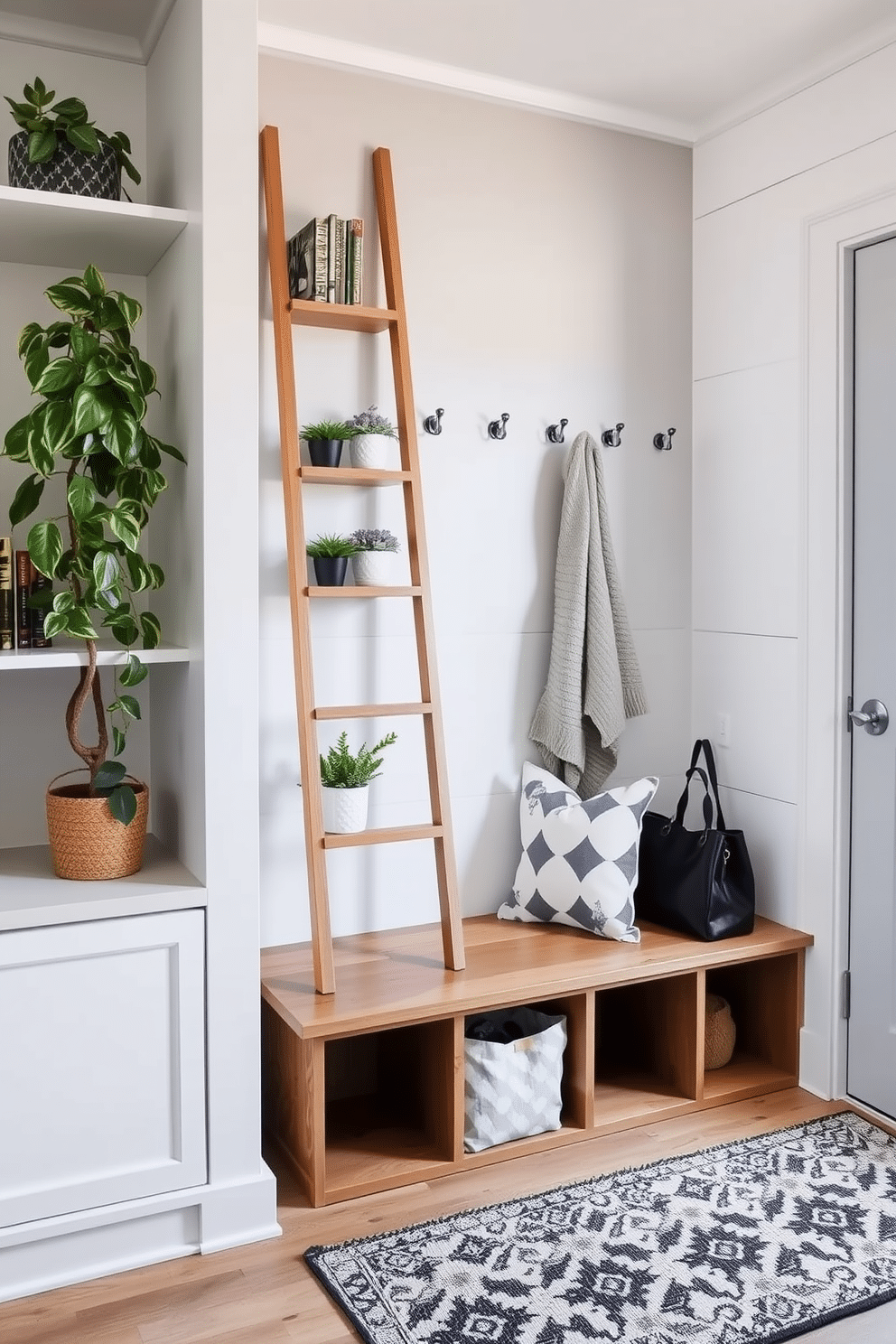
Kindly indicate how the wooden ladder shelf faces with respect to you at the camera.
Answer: facing the viewer and to the right of the viewer

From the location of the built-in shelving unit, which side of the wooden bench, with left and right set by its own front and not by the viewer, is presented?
right

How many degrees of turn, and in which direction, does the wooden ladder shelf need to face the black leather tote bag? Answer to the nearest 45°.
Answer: approximately 45° to its left

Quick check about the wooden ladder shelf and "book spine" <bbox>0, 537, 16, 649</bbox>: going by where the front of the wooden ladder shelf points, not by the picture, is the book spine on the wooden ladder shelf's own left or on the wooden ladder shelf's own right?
on the wooden ladder shelf's own right

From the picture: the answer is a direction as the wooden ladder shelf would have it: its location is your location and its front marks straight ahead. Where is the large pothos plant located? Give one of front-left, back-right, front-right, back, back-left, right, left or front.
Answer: right

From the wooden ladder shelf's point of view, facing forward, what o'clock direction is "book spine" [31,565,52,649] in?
The book spine is roughly at 4 o'clock from the wooden ladder shelf.
